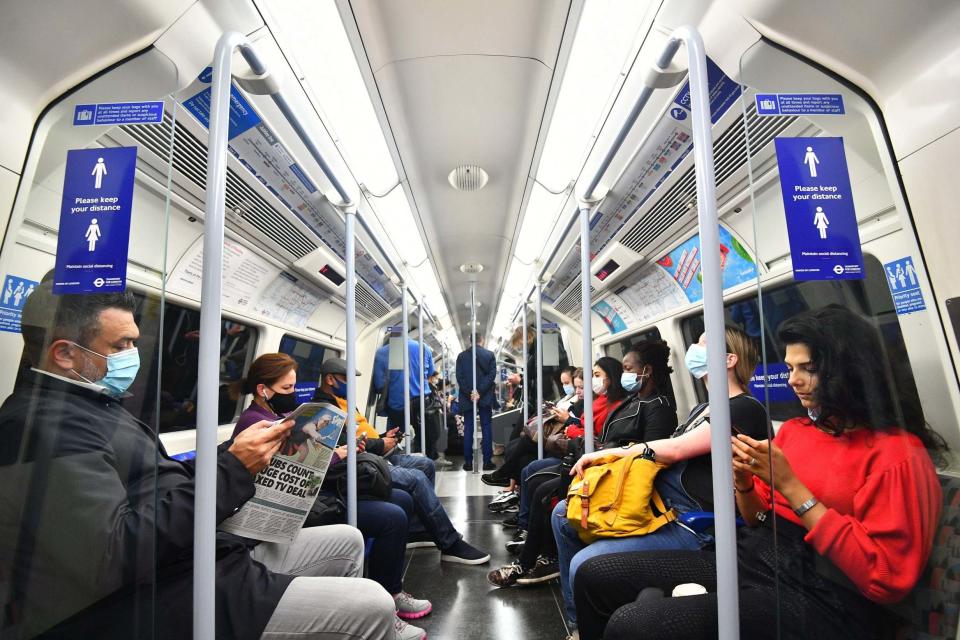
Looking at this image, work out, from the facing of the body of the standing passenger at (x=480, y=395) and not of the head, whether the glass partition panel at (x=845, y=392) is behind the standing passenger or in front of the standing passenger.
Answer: behind

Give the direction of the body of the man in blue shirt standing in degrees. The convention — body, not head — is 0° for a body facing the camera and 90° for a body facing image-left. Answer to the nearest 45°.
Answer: approximately 180°

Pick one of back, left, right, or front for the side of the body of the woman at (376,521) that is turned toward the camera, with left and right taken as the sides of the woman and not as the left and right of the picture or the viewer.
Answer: right

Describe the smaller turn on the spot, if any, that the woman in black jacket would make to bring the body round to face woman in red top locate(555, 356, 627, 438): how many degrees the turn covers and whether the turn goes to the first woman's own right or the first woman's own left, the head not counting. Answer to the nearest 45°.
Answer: approximately 90° to the first woman's own right

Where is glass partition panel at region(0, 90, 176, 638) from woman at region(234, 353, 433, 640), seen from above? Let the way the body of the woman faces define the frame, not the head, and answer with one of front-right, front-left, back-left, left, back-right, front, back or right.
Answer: back-right

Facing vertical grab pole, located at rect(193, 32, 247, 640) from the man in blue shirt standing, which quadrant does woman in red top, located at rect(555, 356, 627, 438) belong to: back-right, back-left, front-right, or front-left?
front-left

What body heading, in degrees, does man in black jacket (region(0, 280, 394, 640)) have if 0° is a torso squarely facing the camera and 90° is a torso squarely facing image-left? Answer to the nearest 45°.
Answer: approximately 270°

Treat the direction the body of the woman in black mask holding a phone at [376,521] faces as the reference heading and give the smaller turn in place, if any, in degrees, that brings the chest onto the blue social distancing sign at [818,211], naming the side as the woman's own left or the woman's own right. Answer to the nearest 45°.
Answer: approximately 45° to the woman's own right

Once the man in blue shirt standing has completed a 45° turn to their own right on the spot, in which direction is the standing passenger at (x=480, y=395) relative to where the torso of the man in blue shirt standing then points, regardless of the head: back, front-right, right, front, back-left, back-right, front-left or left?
front

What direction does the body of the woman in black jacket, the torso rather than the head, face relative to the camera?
to the viewer's left

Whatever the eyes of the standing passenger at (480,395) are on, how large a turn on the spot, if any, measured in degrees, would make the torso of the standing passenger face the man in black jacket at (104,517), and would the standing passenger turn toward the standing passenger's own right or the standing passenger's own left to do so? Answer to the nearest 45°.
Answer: approximately 180°

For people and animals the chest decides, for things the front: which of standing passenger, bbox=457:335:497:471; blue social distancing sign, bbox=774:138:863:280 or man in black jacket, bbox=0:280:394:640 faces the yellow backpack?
the man in black jacket
